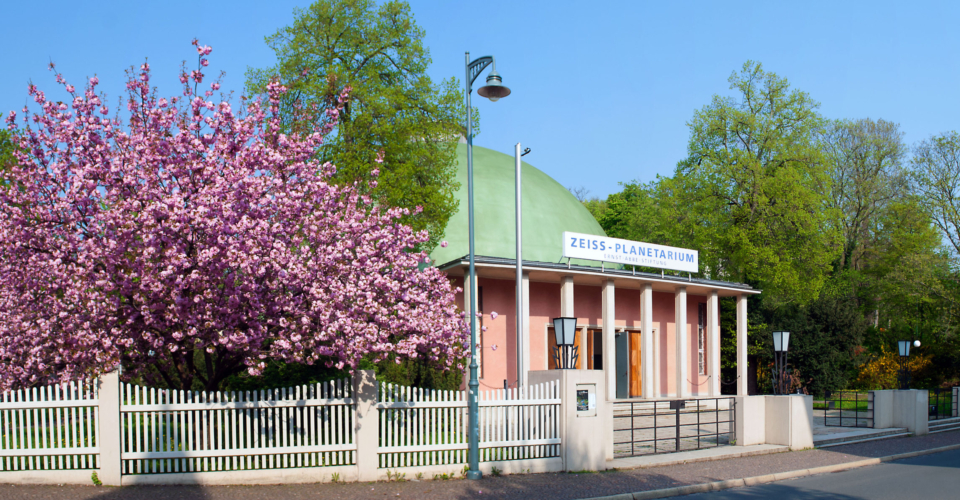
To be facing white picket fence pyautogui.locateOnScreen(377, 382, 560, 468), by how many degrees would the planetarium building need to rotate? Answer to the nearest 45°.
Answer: approximately 45° to its right

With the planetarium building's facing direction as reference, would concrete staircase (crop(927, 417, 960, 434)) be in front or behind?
in front

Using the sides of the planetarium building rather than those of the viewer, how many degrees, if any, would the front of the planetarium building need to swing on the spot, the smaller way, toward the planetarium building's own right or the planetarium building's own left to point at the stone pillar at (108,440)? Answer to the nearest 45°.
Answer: approximately 45° to the planetarium building's own right

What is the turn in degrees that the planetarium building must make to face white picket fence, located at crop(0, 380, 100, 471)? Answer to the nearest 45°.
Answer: approximately 45° to its right

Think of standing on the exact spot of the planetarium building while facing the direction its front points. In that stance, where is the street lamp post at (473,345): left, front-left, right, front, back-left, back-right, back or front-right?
front-right

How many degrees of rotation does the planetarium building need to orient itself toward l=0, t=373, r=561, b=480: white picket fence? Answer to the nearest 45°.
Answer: approximately 45° to its right

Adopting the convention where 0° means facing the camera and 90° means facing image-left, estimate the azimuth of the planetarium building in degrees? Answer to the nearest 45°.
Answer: approximately 315°

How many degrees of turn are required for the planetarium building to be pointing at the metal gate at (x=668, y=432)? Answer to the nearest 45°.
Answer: approximately 45° to its right

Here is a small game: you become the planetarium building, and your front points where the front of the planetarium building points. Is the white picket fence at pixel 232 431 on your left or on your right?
on your right
